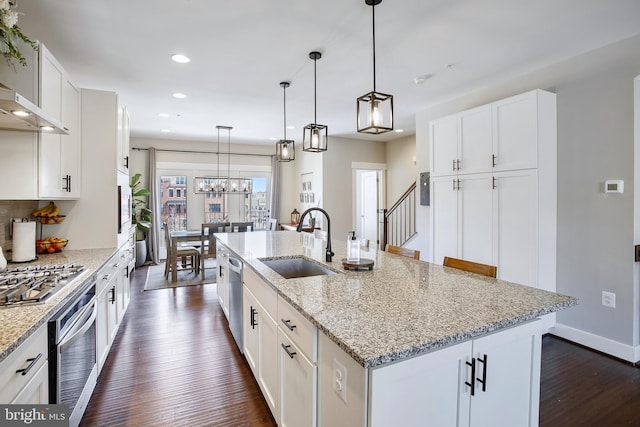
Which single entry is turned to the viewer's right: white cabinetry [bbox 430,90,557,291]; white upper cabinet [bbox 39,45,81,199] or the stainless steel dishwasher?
the white upper cabinet

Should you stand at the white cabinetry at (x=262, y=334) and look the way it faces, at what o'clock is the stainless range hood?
The stainless range hood is roughly at 12 o'clock from the white cabinetry.

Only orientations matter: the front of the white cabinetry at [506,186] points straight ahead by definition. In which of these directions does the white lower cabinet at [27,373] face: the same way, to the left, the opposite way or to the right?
the opposite way

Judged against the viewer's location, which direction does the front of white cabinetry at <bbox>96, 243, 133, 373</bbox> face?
facing to the right of the viewer

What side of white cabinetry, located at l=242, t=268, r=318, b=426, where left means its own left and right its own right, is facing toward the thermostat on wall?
back

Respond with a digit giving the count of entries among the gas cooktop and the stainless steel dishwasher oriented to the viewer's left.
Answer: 1

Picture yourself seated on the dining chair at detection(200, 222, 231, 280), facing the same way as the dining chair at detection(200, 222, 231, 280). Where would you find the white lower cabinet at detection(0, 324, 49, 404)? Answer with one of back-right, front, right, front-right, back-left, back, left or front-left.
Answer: back

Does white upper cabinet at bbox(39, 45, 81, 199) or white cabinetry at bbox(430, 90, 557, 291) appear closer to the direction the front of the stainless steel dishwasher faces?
the white upper cabinet

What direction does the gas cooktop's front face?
to the viewer's right

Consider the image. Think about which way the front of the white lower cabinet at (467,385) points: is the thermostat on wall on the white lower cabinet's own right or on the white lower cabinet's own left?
on the white lower cabinet's own left

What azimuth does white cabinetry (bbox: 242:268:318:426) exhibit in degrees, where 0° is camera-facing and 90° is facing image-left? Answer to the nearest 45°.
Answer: approximately 90°

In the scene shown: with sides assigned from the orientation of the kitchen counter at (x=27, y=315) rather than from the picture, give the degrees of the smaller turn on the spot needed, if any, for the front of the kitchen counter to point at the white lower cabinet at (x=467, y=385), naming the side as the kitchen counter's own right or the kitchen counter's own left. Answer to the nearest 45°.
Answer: approximately 45° to the kitchen counter's own right

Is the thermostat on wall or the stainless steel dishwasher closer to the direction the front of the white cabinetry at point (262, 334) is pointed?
the stainless steel dishwasher

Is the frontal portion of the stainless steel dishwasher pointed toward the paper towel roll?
yes

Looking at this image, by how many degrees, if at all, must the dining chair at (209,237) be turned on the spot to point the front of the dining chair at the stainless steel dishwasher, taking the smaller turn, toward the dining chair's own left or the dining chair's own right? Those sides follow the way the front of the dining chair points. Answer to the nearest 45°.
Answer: approximately 180°

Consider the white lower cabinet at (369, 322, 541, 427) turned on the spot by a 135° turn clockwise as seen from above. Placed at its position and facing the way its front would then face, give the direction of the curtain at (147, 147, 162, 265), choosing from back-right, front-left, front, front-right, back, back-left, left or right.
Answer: front-right
